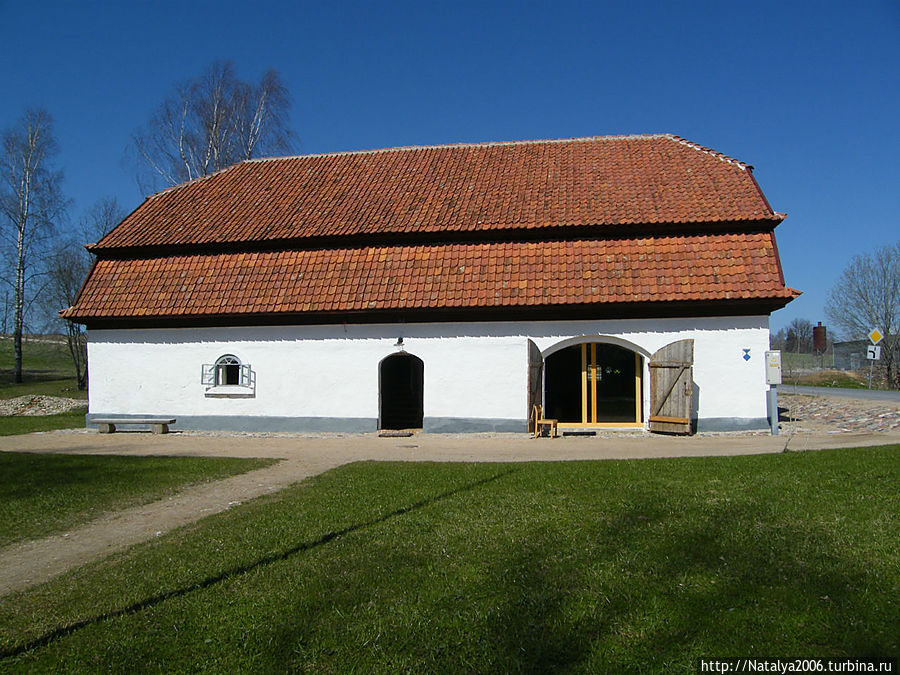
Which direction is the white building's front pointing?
toward the camera

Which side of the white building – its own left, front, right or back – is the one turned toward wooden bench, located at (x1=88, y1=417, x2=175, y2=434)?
right
